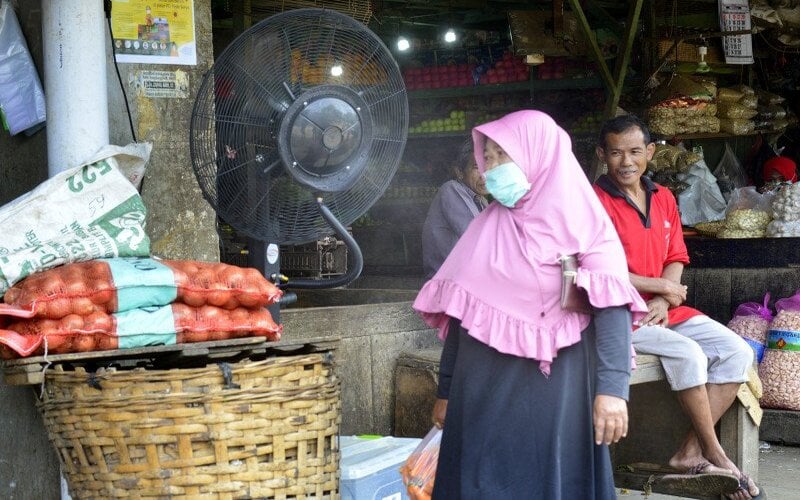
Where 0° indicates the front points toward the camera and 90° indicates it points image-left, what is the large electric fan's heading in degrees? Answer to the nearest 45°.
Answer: approximately 315°

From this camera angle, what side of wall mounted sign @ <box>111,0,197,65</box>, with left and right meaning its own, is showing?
front

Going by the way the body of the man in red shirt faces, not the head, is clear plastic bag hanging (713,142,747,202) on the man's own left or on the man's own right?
on the man's own left

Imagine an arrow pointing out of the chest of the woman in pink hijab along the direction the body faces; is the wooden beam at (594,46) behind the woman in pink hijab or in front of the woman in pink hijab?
behind

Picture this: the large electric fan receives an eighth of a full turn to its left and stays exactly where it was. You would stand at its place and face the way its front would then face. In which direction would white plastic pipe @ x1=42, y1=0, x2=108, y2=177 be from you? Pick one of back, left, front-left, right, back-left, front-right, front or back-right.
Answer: back

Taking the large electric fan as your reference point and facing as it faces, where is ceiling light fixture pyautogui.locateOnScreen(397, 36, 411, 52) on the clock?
The ceiling light fixture is roughly at 8 o'clock from the large electric fan.

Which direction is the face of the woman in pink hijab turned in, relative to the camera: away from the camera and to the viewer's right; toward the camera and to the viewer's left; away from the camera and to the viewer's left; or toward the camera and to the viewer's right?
toward the camera and to the viewer's left

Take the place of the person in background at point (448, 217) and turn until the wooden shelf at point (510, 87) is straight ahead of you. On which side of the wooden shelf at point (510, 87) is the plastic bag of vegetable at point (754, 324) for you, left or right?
right

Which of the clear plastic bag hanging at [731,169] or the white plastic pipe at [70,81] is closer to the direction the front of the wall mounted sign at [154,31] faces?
the white plastic pipe

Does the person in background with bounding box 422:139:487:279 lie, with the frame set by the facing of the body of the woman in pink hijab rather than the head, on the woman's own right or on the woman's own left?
on the woman's own right

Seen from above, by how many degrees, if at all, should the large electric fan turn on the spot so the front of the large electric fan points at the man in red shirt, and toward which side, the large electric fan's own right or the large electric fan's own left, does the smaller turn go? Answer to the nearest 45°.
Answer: approximately 90° to the large electric fan's own left

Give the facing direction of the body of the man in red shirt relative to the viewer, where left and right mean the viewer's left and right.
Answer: facing the viewer and to the right of the viewer

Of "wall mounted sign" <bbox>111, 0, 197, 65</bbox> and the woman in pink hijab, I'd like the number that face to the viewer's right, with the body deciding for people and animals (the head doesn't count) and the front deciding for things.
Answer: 0
